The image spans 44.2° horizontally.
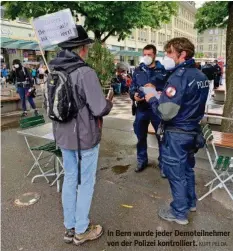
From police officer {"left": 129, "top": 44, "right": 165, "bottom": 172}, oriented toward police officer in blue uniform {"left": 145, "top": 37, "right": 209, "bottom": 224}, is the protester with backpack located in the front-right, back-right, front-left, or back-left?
front-right

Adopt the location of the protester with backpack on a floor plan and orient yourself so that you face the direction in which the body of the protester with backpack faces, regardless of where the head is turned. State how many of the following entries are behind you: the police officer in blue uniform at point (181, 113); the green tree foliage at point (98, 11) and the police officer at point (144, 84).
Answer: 0

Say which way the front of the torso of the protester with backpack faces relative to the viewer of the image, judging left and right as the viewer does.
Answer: facing away from the viewer and to the right of the viewer

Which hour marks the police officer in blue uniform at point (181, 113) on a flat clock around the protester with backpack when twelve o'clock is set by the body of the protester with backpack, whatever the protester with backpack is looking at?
The police officer in blue uniform is roughly at 1 o'clock from the protester with backpack.

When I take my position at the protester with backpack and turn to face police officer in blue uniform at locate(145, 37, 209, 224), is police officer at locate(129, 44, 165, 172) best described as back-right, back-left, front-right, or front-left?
front-left

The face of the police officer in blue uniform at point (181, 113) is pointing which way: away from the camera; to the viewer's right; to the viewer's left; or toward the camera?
to the viewer's left

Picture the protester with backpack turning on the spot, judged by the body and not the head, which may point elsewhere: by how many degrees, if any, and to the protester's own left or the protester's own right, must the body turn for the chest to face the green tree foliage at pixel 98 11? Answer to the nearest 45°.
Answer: approximately 45° to the protester's own left

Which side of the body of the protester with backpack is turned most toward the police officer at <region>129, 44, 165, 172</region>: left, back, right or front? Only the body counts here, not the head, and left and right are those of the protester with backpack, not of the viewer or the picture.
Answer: front
